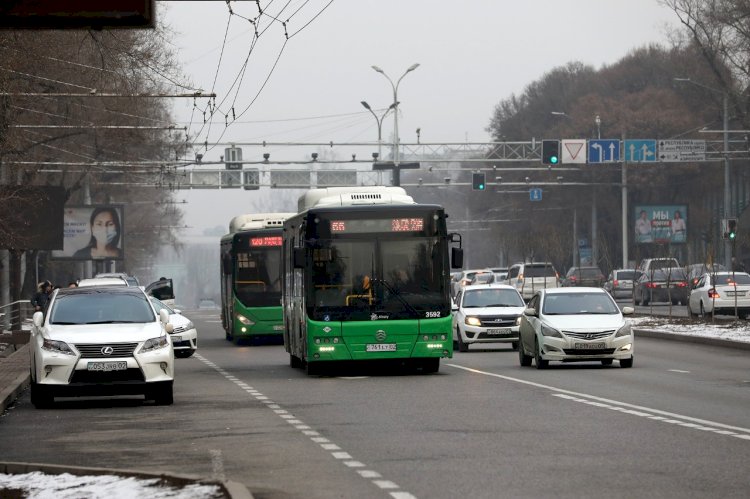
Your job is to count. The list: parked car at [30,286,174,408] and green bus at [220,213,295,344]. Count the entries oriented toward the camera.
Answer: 2

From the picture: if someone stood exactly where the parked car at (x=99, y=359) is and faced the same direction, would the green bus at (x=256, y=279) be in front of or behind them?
behind

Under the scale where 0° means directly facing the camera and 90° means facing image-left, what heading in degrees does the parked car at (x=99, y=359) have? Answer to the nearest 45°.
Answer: approximately 0°

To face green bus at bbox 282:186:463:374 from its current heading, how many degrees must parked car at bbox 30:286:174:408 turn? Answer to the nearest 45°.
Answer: approximately 135° to its left

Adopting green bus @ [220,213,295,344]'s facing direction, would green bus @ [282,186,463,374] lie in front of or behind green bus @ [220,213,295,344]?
in front
